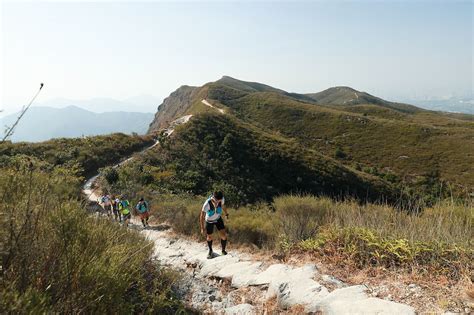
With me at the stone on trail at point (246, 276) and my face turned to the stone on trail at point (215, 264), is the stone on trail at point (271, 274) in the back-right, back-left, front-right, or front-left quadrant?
back-right

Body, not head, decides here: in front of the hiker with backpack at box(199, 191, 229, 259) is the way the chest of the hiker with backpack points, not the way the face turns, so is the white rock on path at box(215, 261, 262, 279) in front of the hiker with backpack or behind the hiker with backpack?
in front

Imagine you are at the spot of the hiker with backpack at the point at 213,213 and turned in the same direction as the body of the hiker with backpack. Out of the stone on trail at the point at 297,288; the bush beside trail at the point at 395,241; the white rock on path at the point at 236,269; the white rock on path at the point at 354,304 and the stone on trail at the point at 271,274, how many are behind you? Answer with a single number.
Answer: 0

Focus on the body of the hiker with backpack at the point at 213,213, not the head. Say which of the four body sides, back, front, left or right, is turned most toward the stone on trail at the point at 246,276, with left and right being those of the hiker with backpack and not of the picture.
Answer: front

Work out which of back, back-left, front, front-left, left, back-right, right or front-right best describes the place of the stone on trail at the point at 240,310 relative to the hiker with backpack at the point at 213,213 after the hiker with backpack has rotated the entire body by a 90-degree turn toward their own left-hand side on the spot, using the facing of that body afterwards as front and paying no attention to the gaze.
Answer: right

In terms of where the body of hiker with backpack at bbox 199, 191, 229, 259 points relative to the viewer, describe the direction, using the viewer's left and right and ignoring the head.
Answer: facing the viewer

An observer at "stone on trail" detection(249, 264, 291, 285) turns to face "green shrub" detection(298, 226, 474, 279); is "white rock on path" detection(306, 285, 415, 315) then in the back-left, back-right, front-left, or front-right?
front-right

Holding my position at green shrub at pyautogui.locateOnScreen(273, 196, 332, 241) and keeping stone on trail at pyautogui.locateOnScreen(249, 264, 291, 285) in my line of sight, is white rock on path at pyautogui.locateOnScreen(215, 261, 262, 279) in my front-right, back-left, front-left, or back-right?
front-right

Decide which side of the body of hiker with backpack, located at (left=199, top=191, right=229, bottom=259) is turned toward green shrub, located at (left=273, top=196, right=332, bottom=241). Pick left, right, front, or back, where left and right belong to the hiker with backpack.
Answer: left
